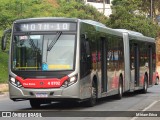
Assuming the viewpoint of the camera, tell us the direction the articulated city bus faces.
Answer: facing the viewer and to the left of the viewer
